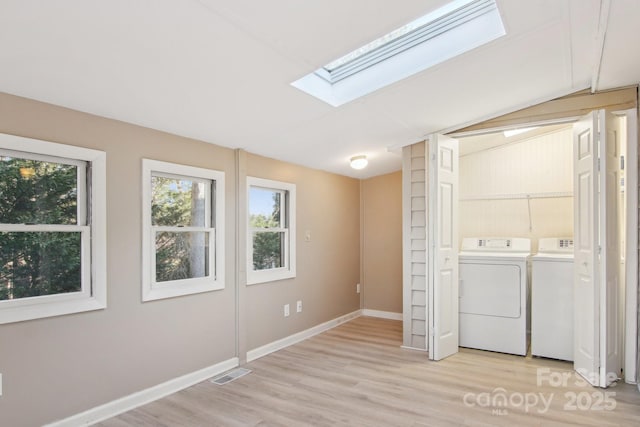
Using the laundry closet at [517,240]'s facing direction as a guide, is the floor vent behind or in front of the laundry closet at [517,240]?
in front

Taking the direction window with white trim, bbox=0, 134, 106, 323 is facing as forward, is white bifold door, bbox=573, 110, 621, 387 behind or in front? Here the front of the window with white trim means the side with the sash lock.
in front

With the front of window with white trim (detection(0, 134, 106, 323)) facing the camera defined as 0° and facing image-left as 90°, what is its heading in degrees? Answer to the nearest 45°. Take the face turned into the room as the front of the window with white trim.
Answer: approximately 315°

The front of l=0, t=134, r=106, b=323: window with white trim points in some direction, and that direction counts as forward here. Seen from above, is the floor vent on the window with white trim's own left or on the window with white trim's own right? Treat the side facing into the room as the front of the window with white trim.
on the window with white trim's own left

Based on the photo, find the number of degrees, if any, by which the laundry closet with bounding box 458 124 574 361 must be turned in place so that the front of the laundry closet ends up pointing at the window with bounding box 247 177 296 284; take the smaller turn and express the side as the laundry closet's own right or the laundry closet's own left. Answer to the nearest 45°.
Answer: approximately 45° to the laundry closet's own right

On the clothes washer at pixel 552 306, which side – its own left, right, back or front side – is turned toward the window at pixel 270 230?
right

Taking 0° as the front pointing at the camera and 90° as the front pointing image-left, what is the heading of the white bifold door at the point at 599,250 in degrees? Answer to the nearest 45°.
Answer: approximately 0°
